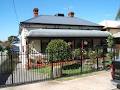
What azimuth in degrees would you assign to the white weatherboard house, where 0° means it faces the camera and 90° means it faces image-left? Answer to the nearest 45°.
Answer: approximately 0°

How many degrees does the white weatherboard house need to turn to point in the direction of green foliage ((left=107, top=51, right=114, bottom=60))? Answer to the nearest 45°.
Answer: approximately 45° to its left

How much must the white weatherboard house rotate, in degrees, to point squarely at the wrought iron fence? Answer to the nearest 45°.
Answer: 0° — it already faces it
